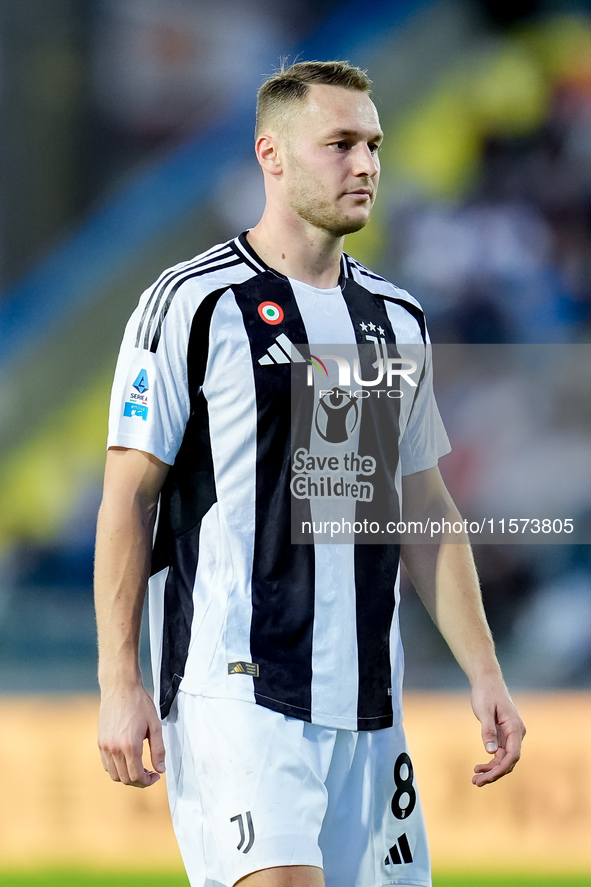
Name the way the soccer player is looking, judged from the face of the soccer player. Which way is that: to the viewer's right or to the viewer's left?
to the viewer's right

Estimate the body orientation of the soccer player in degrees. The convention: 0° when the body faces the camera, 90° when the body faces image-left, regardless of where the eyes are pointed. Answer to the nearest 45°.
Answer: approximately 315°
